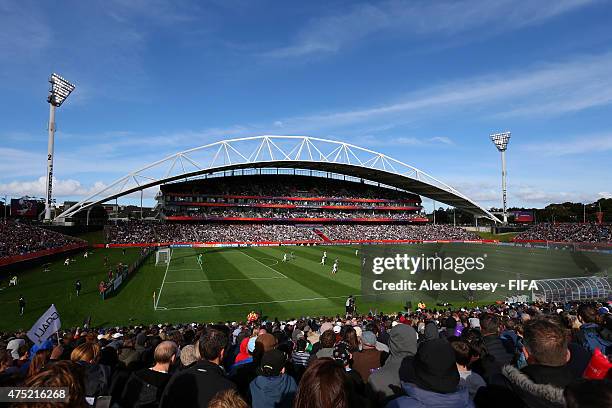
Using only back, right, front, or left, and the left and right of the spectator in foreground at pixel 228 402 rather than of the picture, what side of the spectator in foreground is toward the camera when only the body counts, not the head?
back

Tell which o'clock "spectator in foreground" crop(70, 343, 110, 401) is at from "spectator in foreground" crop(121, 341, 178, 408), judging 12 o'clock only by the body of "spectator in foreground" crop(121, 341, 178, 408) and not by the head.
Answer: "spectator in foreground" crop(70, 343, 110, 401) is roughly at 9 o'clock from "spectator in foreground" crop(121, 341, 178, 408).

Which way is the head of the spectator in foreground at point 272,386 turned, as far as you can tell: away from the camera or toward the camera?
away from the camera

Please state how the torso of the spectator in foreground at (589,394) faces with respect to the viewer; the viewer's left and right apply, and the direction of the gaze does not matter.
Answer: facing away from the viewer

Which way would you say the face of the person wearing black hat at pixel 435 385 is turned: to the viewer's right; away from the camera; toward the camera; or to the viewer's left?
away from the camera

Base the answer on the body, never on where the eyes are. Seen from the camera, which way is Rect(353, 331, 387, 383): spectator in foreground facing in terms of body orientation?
away from the camera

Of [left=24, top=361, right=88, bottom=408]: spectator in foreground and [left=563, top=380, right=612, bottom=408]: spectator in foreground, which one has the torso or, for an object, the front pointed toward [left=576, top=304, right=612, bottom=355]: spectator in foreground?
[left=563, top=380, right=612, bottom=408]: spectator in foreground

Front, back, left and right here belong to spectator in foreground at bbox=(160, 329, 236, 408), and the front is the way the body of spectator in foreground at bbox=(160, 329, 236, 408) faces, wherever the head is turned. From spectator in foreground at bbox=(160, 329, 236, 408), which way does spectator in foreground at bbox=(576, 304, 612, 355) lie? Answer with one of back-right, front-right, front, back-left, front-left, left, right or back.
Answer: front-right

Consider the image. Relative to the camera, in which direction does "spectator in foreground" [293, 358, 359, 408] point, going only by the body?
away from the camera

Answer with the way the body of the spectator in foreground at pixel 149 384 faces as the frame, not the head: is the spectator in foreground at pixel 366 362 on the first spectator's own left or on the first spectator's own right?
on the first spectator's own right
